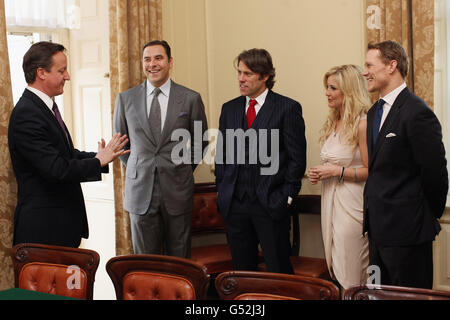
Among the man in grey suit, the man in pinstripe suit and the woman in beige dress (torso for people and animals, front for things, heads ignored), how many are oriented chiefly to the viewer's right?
0

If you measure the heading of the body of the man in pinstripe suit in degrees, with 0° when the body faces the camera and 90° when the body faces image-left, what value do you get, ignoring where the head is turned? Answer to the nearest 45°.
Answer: approximately 45°

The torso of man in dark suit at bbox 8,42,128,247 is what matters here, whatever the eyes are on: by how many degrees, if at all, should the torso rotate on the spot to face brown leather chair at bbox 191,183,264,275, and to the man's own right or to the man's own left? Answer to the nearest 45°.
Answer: approximately 45° to the man's own left

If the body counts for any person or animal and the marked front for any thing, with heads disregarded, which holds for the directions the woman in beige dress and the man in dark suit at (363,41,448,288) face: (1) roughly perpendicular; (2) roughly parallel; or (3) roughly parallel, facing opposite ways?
roughly parallel

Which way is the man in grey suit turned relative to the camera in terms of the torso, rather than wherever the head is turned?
toward the camera

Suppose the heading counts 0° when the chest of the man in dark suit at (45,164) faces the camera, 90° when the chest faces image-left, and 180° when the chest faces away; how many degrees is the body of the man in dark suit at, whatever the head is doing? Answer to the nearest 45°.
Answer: approximately 270°

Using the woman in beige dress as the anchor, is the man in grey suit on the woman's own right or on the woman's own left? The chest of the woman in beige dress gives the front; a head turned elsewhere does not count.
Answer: on the woman's own right

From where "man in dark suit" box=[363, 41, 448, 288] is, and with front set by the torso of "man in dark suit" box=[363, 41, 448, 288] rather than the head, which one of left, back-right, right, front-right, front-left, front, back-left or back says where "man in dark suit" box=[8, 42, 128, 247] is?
front-right

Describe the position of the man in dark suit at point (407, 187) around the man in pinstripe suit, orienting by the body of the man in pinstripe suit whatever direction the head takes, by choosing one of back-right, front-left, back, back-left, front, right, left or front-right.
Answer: left

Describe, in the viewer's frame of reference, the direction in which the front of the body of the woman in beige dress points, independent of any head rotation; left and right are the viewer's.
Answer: facing the viewer and to the left of the viewer

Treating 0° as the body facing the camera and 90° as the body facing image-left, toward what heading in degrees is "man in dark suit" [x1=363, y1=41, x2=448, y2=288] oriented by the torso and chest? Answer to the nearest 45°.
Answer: approximately 45°

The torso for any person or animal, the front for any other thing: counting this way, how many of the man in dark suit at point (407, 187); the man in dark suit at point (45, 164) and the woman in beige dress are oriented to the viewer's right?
1

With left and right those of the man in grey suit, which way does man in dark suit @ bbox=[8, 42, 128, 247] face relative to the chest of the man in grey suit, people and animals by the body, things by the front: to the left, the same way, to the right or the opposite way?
to the left

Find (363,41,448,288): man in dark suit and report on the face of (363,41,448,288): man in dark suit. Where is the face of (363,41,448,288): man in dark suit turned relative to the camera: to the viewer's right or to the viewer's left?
to the viewer's left

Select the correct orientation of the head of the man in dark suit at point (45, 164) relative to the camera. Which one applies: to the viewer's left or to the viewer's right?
to the viewer's right
